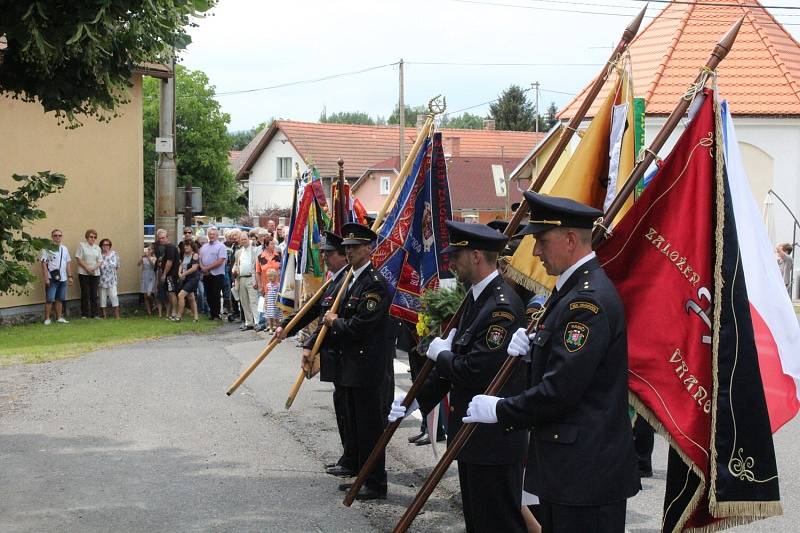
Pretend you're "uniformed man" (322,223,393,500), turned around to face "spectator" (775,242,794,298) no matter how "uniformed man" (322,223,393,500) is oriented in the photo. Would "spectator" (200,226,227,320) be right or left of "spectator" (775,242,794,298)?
left

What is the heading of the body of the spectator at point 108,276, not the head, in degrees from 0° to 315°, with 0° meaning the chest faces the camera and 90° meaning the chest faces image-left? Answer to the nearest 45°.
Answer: approximately 0°

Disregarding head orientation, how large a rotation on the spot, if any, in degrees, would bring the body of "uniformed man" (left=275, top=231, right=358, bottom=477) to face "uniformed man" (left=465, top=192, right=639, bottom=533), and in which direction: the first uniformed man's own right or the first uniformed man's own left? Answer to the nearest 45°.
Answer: approximately 90° to the first uniformed man's own left

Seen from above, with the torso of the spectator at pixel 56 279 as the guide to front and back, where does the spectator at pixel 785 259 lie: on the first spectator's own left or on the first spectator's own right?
on the first spectator's own left

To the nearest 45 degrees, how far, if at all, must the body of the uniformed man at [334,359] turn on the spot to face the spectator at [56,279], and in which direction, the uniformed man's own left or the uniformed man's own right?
approximately 45° to the uniformed man's own right

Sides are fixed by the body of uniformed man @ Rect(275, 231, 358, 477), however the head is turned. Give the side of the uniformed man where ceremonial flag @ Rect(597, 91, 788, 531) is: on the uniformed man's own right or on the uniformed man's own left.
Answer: on the uniformed man's own left

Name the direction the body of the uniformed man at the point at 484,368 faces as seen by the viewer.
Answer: to the viewer's left

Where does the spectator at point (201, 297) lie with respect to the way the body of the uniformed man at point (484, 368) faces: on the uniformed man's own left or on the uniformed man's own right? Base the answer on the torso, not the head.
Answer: on the uniformed man's own right

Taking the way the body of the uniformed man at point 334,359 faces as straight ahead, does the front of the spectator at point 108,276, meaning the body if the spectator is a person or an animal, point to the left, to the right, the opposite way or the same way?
to the left

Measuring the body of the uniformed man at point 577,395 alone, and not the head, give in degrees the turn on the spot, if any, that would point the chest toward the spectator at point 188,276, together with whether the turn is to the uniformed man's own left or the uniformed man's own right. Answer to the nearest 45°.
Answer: approximately 45° to the uniformed man's own right

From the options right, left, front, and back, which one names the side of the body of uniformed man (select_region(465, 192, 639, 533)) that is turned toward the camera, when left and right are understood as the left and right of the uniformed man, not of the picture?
left

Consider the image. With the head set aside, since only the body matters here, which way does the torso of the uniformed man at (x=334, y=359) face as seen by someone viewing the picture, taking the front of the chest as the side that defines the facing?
to the viewer's left
